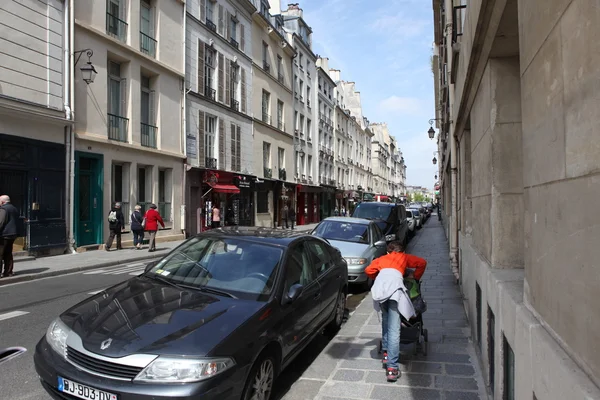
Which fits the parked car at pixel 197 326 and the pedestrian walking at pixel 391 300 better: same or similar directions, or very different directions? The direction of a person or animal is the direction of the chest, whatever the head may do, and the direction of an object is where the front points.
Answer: very different directions

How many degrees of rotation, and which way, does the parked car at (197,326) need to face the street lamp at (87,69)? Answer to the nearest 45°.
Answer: approximately 135° to its right

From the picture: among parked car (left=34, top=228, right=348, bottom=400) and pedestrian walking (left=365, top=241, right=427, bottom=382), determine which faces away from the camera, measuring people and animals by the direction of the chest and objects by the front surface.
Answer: the pedestrian walking

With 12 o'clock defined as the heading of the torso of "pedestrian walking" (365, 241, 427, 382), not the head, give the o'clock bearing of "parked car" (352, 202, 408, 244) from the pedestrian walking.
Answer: The parked car is roughly at 12 o'clock from the pedestrian walking.

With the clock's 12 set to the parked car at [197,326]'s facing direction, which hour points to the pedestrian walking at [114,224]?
The pedestrian walking is roughly at 4 o'clock from the parked car.

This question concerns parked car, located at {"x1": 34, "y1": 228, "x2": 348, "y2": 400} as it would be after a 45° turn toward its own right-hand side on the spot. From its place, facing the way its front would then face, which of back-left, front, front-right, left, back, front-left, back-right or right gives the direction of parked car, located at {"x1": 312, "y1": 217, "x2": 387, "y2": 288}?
back-right

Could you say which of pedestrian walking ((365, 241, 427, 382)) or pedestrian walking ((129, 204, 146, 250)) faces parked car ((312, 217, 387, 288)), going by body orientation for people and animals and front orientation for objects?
pedestrian walking ((365, 241, 427, 382))

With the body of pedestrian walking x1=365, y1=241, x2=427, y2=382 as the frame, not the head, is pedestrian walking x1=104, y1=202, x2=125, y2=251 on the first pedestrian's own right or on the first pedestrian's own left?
on the first pedestrian's own left

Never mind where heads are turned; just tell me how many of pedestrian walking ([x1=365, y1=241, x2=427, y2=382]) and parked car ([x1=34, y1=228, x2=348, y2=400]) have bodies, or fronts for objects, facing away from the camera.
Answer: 1

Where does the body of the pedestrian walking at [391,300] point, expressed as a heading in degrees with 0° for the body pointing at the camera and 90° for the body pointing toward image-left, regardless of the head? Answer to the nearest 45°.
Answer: approximately 180°

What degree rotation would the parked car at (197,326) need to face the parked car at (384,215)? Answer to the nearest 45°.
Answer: approximately 180°
